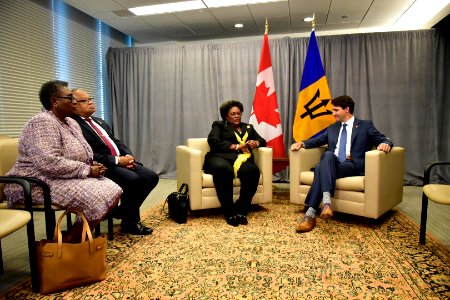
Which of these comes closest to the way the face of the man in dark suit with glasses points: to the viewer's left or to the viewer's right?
to the viewer's right

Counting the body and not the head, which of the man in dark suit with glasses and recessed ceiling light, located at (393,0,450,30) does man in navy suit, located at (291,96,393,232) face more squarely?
the man in dark suit with glasses

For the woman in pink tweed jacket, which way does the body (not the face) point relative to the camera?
to the viewer's right

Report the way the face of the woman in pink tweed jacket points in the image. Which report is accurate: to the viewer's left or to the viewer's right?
to the viewer's right

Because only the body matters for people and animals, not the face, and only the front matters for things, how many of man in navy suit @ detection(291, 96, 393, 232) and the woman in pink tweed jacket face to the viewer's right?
1

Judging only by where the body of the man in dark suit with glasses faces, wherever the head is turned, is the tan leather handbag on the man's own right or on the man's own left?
on the man's own right

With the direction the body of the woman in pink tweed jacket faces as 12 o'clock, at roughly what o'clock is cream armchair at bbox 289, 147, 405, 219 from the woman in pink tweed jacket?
The cream armchair is roughly at 12 o'clock from the woman in pink tweed jacket.

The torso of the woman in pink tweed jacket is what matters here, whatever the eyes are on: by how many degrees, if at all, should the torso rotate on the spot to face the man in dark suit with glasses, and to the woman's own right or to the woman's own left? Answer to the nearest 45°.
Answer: approximately 45° to the woman's own left

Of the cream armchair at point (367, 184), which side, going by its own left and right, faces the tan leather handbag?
front

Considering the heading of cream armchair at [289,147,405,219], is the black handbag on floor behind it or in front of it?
in front

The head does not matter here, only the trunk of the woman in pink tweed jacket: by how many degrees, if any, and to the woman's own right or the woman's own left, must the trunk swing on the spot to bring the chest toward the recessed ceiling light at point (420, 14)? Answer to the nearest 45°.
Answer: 0° — they already face it

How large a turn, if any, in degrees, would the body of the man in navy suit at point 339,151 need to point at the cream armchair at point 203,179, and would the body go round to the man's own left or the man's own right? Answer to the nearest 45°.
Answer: approximately 45° to the man's own right

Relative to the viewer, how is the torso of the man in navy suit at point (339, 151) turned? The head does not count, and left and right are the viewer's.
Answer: facing the viewer and to the left of the viewer

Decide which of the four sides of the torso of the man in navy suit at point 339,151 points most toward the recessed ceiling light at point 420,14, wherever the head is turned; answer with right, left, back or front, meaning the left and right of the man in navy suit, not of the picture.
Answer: back

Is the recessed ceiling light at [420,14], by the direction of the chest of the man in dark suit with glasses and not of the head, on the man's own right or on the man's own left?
on the man's own left
